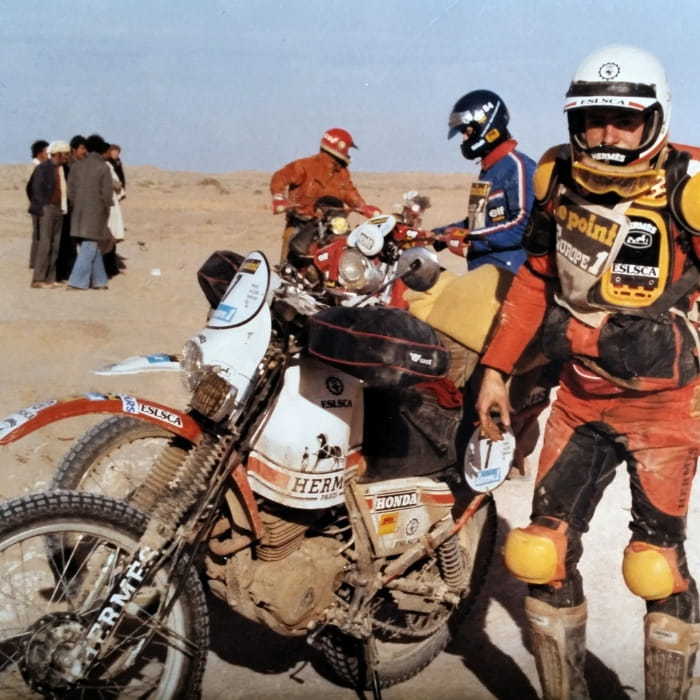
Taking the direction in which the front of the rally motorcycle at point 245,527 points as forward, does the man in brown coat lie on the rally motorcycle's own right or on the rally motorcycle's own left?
on the rally motorcycle's own right

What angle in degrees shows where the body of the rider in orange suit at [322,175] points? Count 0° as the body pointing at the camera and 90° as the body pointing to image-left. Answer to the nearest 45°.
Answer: approximately 315°

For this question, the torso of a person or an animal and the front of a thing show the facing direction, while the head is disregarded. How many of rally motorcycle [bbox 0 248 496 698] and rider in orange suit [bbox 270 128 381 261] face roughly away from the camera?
0

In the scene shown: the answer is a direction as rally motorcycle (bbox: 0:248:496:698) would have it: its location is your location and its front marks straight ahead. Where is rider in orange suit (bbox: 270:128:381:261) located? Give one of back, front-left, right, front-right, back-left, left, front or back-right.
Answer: back-right

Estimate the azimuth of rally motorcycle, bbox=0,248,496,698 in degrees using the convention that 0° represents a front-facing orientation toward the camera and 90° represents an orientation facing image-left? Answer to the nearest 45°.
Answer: approximately 45°

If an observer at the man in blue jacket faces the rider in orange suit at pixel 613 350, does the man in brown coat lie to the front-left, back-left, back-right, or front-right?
back-right

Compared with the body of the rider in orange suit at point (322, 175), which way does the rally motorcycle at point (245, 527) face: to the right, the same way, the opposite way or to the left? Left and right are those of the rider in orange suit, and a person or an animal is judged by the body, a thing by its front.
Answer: to the right
